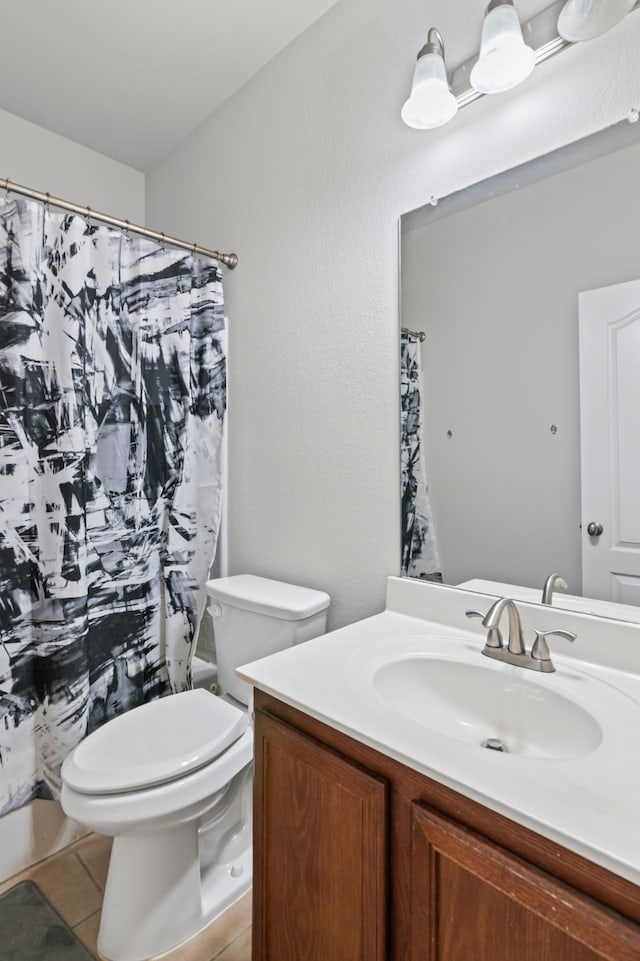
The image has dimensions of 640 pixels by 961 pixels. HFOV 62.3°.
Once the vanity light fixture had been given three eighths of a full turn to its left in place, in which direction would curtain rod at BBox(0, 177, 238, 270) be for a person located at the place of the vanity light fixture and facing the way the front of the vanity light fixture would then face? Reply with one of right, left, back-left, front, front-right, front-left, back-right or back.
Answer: back

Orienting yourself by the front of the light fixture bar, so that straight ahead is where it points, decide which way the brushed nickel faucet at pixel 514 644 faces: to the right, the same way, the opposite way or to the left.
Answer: the same way

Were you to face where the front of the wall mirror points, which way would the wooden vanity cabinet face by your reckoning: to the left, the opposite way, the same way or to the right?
the same way

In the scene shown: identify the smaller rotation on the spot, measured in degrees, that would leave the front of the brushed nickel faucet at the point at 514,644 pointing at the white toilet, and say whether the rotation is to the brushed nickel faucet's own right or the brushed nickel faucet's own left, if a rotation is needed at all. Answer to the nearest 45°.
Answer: approximately 45° to the brushed nickel faucet's own right

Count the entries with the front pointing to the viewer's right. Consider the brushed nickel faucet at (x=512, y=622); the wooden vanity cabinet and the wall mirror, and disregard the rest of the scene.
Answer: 0

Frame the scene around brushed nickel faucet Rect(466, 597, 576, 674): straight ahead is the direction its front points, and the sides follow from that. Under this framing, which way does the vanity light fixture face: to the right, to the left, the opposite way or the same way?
the same way

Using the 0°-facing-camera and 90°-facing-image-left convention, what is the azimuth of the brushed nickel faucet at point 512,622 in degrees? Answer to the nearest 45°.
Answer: approximately 45°

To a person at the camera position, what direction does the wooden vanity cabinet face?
facing the viewer and to the left of the viewer

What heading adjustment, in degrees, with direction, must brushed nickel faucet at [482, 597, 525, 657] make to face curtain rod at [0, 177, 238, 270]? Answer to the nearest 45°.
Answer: approximately 45° to its right

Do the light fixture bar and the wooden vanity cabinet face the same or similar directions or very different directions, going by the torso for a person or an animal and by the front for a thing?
same or similar directions

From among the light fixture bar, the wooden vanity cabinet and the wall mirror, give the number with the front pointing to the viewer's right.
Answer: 0

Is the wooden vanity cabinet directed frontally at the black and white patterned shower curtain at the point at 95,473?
no

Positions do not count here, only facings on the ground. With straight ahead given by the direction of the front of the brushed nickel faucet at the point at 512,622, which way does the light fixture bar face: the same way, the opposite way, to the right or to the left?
the same way

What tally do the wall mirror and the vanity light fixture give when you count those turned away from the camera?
0

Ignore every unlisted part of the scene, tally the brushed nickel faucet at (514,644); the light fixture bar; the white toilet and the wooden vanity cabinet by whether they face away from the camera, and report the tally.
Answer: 0

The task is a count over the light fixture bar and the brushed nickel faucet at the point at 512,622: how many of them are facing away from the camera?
0

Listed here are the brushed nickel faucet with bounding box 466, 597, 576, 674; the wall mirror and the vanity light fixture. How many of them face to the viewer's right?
0
